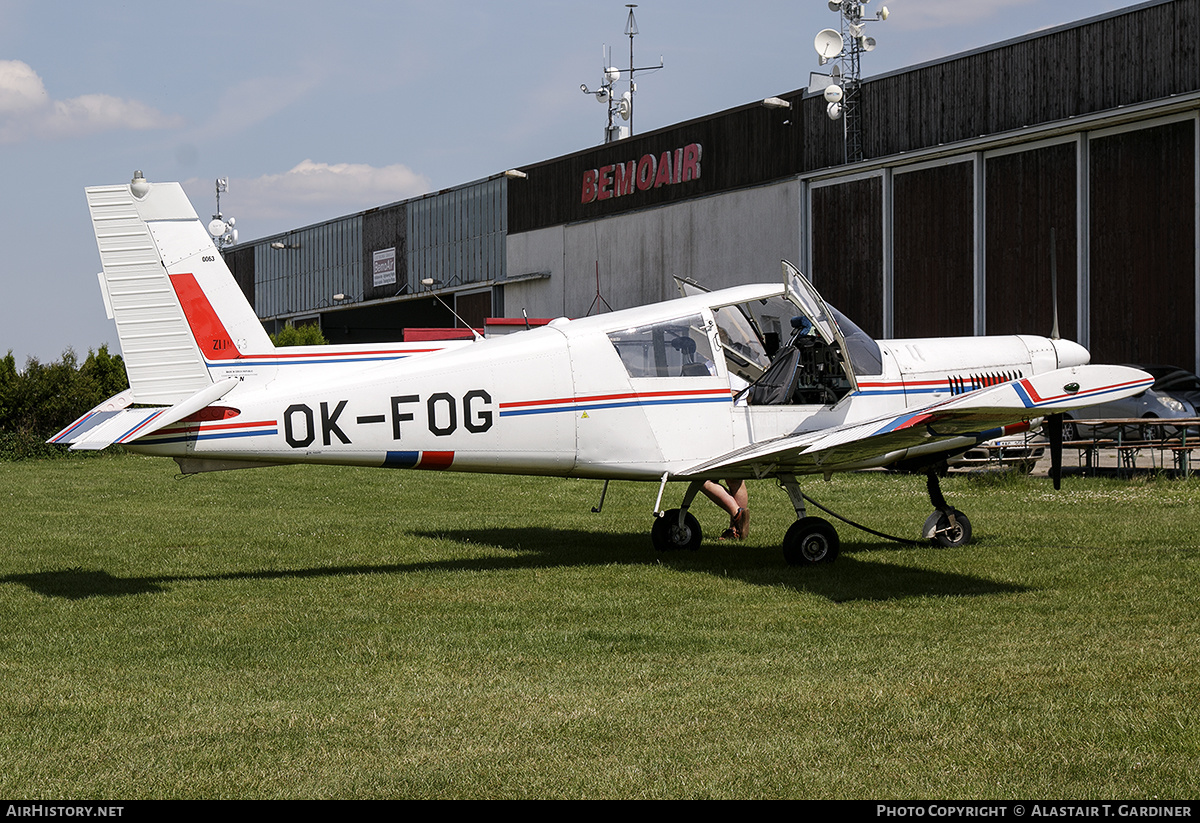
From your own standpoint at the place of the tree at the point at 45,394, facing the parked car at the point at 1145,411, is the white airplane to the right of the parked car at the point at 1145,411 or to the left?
right

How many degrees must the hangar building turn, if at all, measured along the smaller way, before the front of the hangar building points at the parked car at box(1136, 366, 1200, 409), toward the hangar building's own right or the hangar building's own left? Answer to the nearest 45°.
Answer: approximately 90° to the hangar building's own left

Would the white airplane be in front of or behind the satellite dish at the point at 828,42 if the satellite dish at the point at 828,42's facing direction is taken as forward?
in front

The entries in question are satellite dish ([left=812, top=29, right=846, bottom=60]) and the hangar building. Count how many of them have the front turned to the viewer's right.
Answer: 0

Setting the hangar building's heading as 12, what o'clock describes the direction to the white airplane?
The white airplane is roughly at 11 o'clock from the hangar building.

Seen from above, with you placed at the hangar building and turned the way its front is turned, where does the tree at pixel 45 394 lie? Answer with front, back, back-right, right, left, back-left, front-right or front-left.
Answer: front-right
